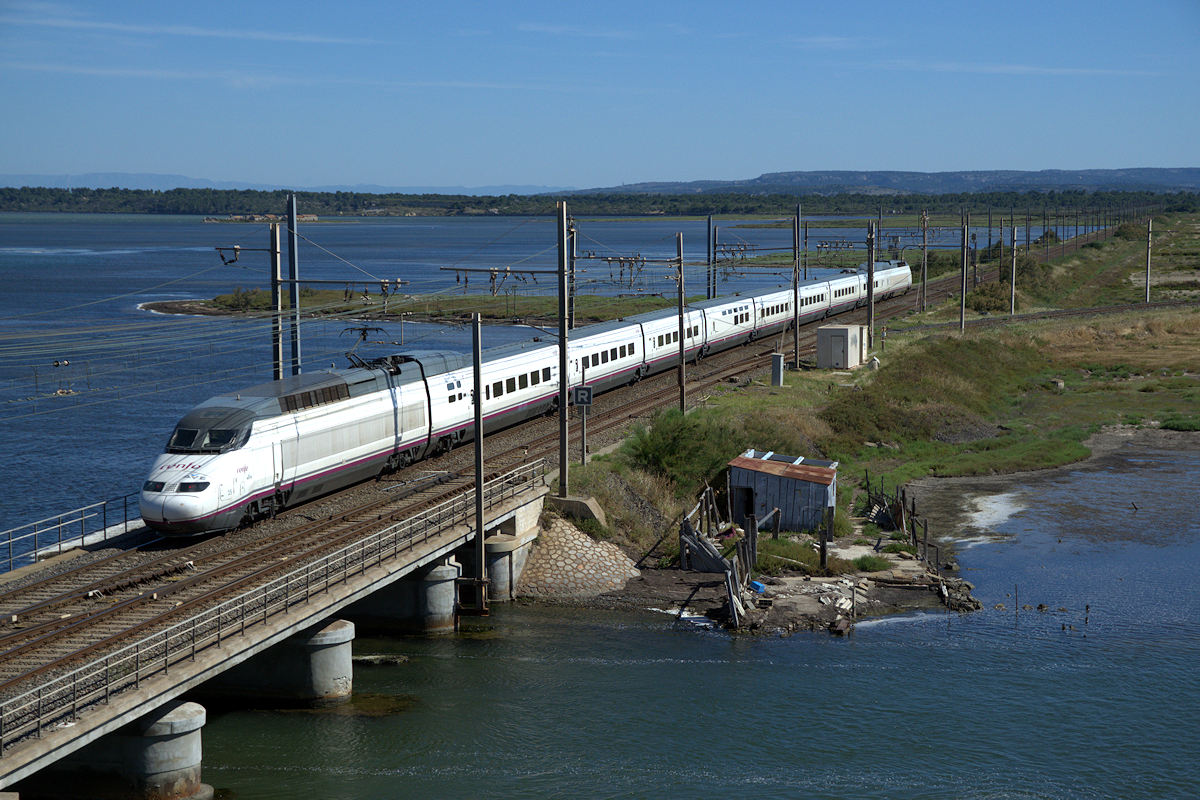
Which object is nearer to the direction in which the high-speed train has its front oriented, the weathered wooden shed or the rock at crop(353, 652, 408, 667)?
the rock

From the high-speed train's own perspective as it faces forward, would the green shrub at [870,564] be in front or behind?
behind

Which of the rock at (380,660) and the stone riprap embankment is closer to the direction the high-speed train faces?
the rock

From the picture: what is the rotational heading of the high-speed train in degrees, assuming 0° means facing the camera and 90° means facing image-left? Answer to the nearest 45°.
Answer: approximately 45°
